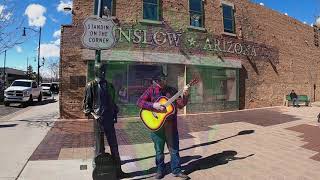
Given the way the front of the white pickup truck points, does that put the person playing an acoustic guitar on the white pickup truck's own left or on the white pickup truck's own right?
on the white pickup truck's own left

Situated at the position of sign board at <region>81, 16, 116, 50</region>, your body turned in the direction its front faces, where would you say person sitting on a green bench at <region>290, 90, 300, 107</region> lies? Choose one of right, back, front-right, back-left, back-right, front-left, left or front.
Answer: back-left

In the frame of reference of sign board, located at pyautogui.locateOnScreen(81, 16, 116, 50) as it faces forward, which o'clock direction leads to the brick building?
The brick building is roughly at 7 o'clock from the sign board.

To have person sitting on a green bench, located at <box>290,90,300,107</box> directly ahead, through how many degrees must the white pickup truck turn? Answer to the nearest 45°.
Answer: approximately 90° to its left

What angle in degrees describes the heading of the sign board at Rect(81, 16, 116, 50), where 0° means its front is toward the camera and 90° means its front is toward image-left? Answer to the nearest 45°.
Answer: approximately 0°
